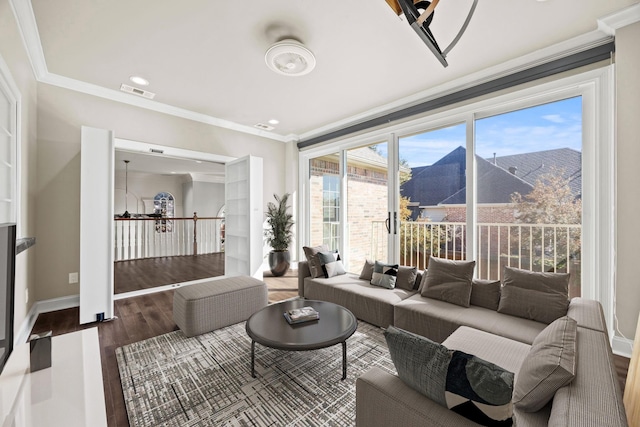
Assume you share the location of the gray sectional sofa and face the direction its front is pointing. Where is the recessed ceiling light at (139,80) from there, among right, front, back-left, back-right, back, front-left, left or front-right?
front-right

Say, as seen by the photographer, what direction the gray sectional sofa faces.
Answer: facing the viewer and to the left of the viewer

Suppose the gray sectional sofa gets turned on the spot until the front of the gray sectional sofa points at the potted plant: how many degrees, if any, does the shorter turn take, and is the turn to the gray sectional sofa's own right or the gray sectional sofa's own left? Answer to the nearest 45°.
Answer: approximately 90° to the gray sectional sofa's own right

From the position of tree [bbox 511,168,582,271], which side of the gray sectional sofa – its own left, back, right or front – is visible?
back

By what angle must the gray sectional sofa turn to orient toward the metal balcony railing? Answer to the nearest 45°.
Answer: approximately 135° to its right
